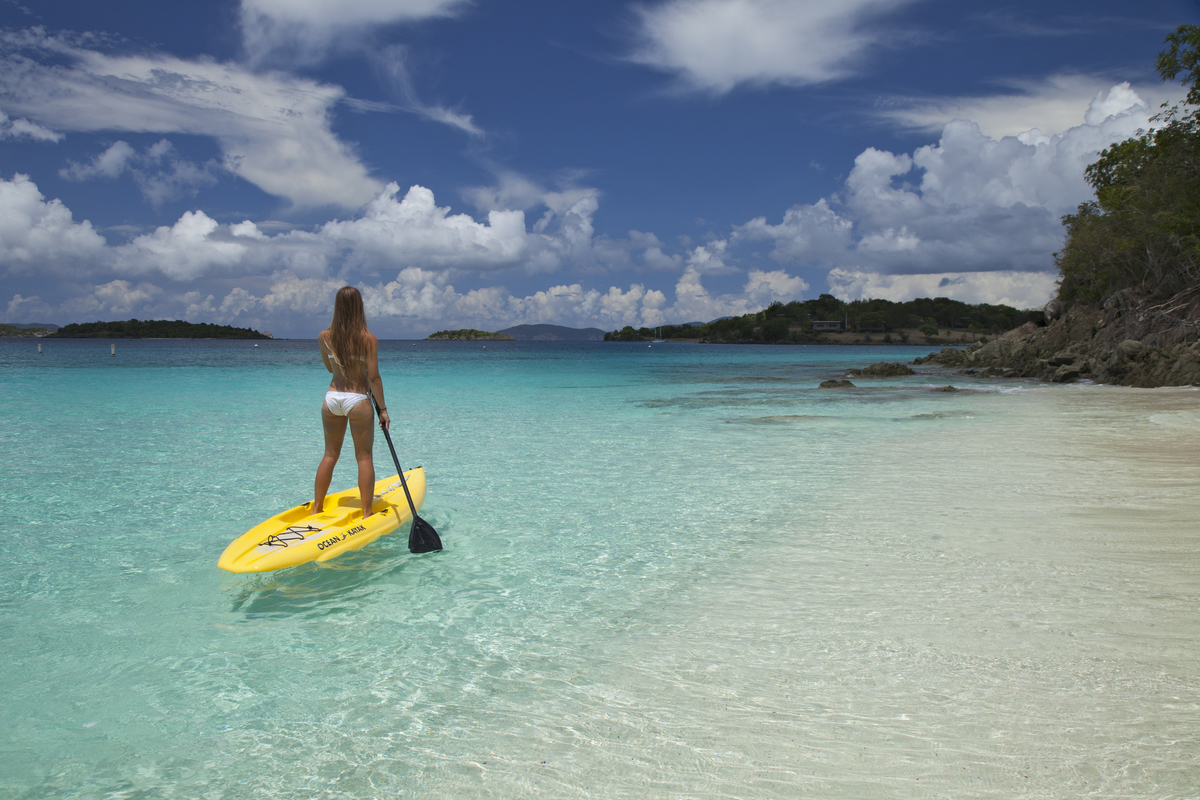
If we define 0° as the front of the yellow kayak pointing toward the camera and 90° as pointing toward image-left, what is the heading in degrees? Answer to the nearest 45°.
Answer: approximately 225°

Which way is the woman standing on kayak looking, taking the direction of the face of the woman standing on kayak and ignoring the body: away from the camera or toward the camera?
away from the camera

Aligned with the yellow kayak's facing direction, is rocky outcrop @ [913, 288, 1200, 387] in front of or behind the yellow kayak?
in front

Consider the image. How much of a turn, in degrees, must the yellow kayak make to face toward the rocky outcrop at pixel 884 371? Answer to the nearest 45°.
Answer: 0° — it already faces it
